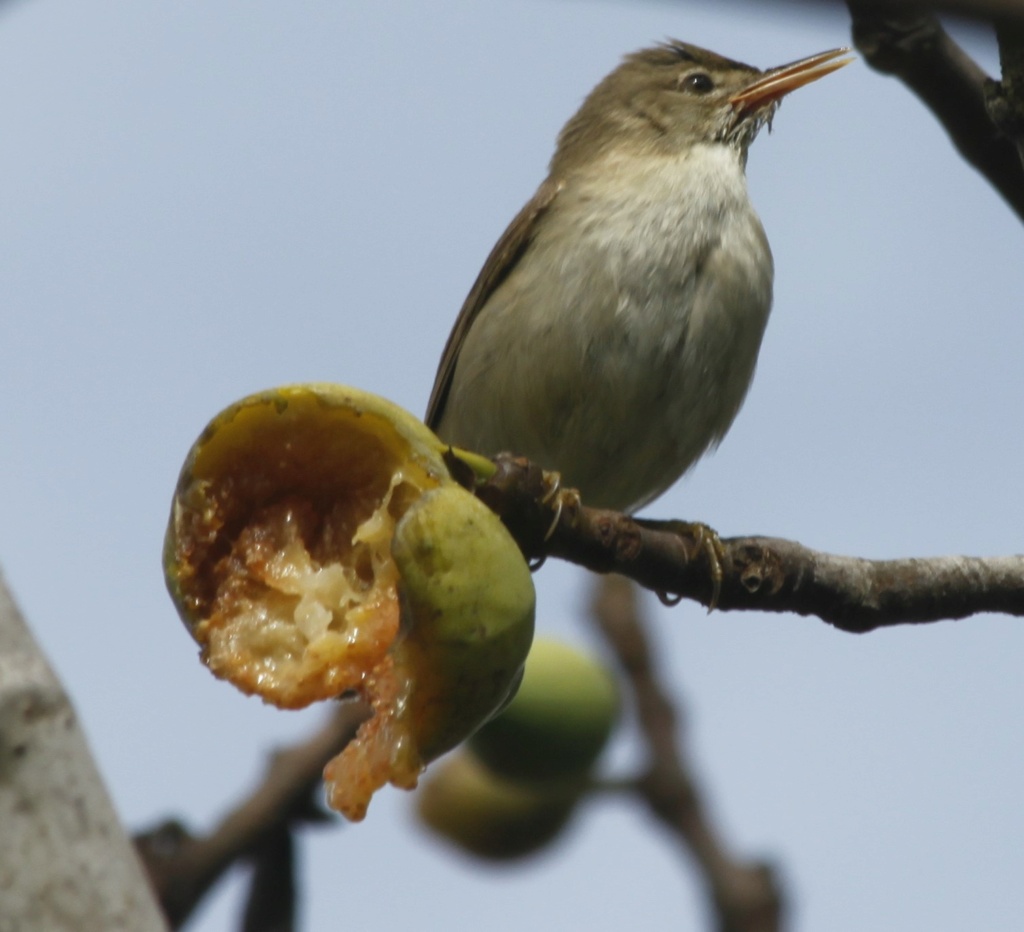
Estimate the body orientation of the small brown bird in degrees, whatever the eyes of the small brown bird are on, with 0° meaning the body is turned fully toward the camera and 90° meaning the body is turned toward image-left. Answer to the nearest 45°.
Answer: approximately 315°

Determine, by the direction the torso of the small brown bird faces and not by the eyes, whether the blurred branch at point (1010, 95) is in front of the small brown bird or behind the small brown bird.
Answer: in front

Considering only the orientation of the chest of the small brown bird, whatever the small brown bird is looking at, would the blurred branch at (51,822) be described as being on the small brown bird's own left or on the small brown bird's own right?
on the small brown bird's own right

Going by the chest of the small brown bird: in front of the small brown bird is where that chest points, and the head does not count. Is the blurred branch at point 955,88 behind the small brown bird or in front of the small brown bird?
in front
